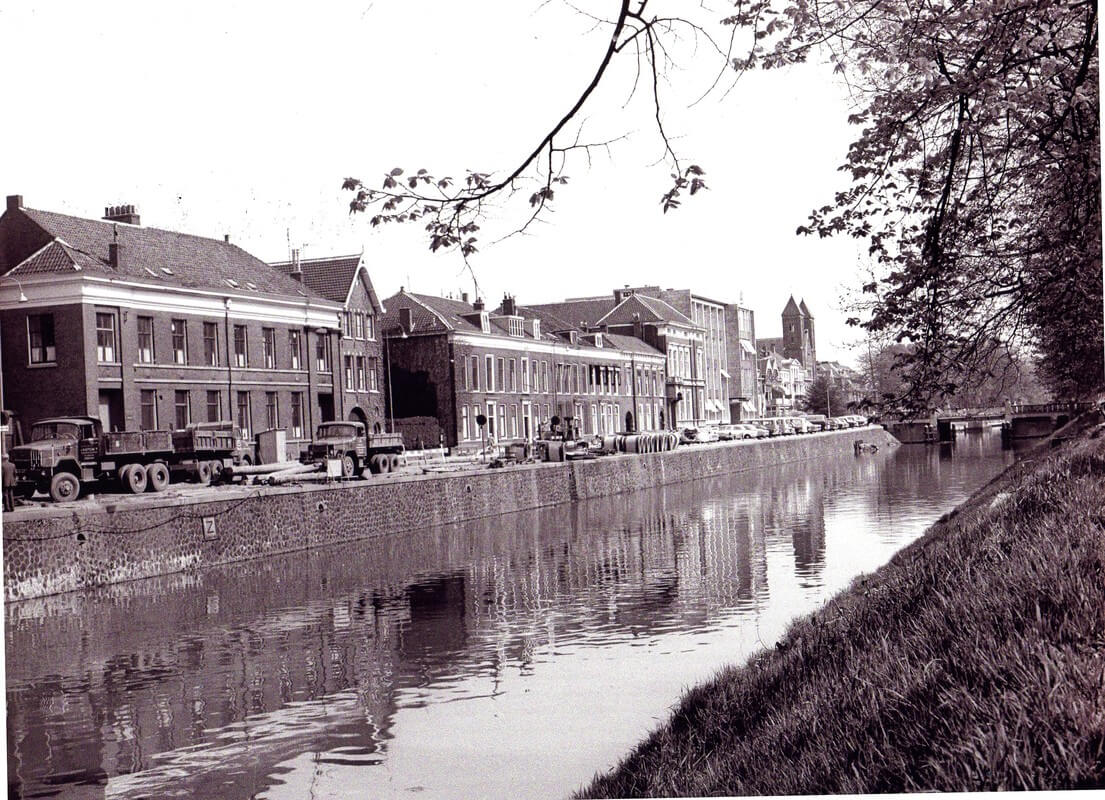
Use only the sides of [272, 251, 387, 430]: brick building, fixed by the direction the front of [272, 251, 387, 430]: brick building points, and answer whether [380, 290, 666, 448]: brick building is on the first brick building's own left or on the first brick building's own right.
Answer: on the first brick building's own left

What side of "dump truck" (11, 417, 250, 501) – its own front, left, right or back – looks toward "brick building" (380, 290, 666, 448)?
back

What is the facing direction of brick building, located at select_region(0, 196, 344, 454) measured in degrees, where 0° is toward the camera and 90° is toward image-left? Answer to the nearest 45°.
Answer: approximately 315°

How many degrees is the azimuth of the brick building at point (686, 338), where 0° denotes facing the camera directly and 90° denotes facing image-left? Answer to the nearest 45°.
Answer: approximately 315°

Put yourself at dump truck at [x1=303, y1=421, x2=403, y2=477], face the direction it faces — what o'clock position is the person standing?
The person standing is roughly at 11 o'clock from the dump truck.

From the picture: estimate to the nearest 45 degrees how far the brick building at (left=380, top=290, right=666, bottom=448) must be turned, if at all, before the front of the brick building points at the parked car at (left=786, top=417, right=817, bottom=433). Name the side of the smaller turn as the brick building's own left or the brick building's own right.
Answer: approximately 45° to the brick building's own left

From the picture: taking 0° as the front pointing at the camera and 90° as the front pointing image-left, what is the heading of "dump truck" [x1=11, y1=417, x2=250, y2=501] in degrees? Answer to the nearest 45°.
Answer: approximately 45°

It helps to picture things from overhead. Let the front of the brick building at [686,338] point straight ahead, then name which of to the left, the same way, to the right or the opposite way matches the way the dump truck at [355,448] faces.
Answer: to the right
